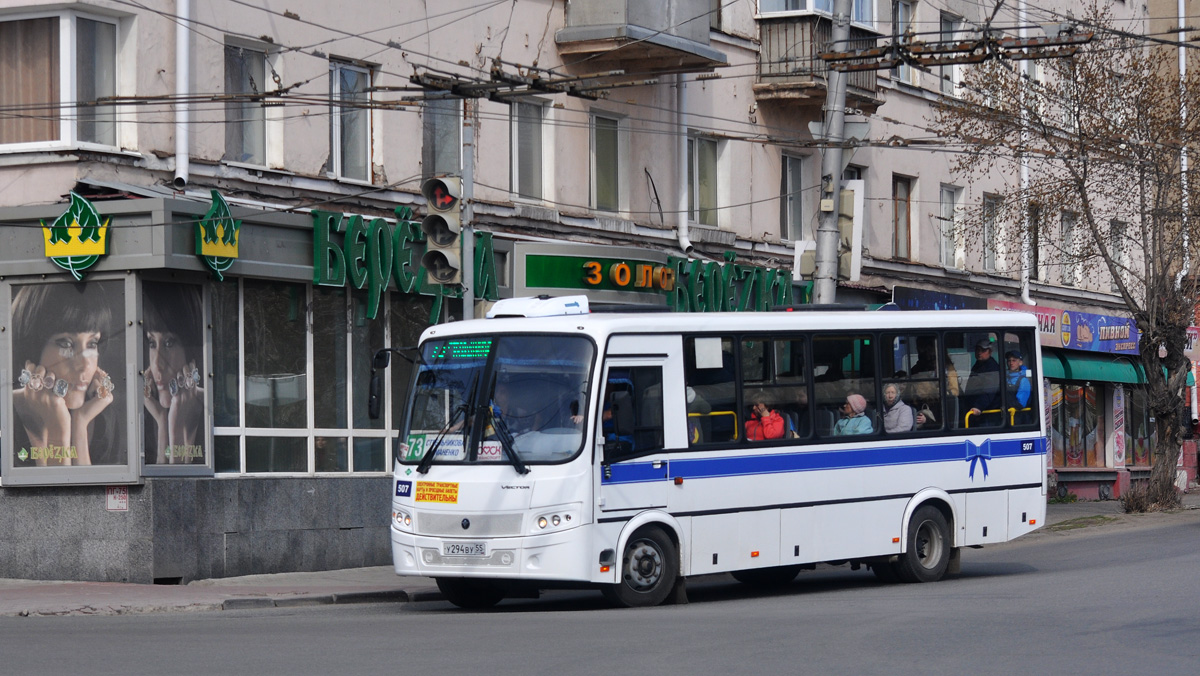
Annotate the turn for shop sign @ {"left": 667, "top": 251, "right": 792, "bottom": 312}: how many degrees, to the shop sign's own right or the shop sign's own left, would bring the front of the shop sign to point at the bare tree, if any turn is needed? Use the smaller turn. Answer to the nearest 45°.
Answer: approximately 90° to the shop sign's own left

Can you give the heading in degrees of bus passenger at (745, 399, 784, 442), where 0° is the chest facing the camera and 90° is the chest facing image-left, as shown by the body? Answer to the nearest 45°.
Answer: approximately 45°

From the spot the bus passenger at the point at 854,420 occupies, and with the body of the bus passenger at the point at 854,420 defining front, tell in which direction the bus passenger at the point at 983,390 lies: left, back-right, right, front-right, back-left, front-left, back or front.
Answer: back

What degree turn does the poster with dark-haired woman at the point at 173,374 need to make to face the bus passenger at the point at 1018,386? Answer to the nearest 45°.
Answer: approximately 45° to its left

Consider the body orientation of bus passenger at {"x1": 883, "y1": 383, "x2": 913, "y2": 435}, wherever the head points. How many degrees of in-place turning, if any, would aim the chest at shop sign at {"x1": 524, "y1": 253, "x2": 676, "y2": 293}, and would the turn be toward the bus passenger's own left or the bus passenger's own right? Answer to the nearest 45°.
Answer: approximately 90° to the bus passenger's own right

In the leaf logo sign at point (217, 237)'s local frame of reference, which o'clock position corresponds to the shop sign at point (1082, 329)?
The shop sign is roughly at 9 o'clock from the leaf logo sign.

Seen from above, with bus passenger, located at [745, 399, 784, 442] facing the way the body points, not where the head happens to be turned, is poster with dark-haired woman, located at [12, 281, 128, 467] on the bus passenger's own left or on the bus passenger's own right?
on the bus passenger's own right

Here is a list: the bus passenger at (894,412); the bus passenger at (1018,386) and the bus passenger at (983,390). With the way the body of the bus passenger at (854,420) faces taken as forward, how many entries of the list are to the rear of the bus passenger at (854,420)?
3

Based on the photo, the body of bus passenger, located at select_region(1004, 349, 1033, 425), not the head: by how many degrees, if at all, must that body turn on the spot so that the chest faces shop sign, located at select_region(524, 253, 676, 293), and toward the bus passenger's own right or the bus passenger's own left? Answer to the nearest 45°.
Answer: approximately 90° to the bus passenger's own right

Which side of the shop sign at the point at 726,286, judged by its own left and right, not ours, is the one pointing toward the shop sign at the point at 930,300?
left

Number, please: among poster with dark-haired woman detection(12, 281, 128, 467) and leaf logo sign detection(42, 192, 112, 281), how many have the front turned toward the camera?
2

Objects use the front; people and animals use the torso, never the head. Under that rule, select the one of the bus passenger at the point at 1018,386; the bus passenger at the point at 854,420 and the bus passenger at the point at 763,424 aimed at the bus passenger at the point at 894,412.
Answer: the bus passenger at the point at 1018,386

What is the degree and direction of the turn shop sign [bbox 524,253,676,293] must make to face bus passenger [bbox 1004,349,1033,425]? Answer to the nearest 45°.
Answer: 0° — it already faces them
